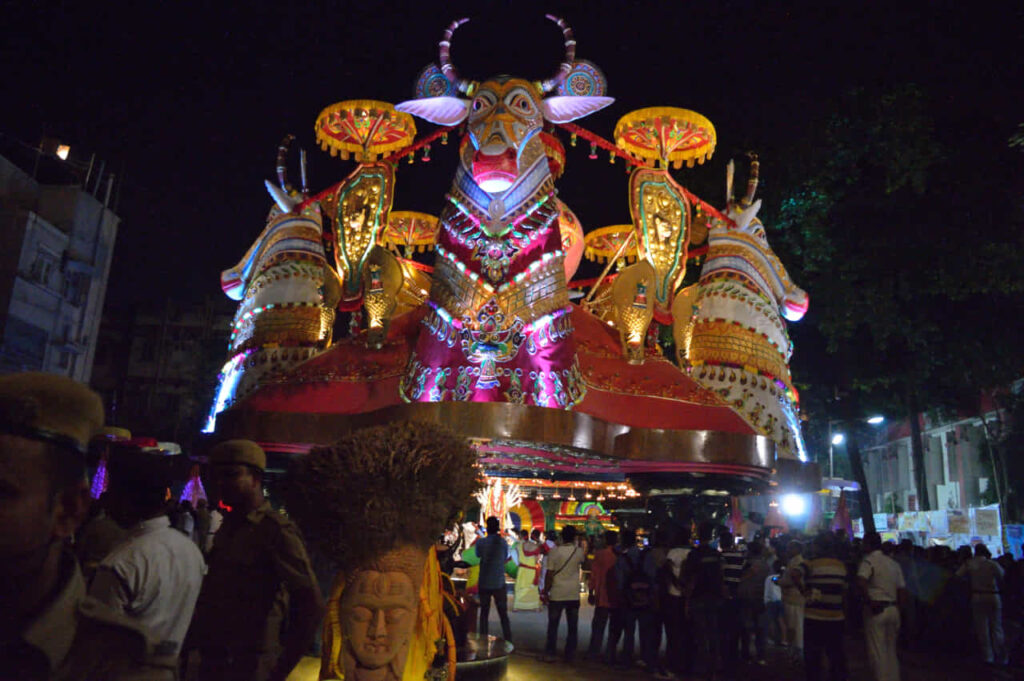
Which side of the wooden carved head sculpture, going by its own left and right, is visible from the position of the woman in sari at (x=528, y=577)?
back

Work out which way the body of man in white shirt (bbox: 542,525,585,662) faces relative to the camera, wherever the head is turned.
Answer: away from the camera

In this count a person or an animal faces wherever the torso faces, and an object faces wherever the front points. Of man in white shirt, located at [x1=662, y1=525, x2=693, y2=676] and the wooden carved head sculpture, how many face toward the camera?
1

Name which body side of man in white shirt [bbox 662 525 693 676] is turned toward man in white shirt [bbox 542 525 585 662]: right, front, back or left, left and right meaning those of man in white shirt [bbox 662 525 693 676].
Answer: left

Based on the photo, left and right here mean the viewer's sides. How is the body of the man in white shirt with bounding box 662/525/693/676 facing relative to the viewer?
facing away from the viewer

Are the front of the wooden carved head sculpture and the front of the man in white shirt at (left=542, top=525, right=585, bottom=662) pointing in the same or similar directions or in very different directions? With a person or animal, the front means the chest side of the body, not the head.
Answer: very different directions

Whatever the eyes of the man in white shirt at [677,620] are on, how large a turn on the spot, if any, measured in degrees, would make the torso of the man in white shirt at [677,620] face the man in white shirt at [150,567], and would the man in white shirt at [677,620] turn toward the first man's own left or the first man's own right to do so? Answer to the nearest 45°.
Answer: approximately 180°

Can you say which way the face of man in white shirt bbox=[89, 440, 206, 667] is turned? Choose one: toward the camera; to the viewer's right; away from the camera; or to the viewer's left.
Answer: away from the camera
